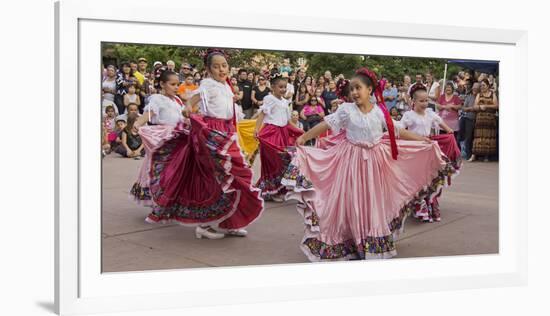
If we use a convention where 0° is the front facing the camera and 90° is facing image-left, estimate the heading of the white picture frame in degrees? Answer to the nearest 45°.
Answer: approximately 315°
